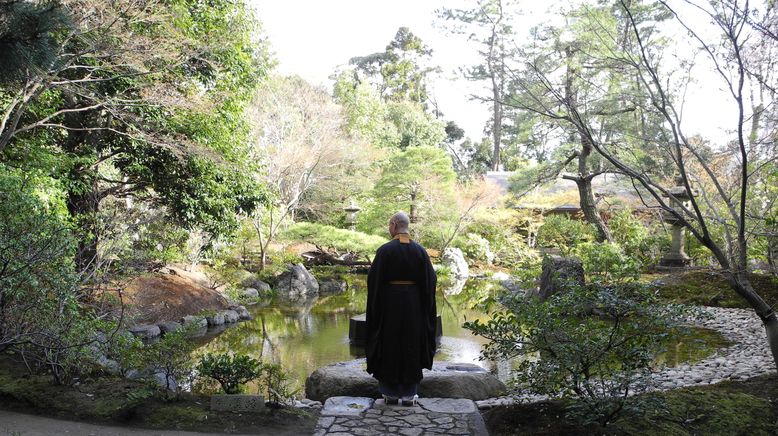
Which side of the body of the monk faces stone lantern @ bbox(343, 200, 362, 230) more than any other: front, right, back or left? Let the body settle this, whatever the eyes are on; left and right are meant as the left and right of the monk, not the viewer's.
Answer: front

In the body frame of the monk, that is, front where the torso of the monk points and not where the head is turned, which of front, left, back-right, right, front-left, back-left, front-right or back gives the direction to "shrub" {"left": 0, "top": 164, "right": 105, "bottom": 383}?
left

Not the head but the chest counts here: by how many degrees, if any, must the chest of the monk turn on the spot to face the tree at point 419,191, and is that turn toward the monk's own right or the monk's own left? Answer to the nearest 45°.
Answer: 0° — they already face it

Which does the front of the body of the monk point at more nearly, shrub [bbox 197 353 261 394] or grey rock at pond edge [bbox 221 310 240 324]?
the grey rock at pond edge

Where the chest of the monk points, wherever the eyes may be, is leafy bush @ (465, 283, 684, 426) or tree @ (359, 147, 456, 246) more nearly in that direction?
the tree

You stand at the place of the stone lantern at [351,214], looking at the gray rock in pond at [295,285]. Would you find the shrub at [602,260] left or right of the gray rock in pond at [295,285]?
left

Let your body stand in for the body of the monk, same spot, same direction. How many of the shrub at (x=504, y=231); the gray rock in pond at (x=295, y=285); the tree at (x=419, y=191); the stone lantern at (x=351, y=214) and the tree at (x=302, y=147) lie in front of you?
5

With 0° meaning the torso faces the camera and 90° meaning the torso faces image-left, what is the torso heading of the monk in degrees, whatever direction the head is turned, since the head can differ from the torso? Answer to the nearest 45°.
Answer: approximately 180°

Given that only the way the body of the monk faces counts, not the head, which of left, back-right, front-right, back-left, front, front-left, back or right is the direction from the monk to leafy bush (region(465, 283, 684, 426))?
back-right

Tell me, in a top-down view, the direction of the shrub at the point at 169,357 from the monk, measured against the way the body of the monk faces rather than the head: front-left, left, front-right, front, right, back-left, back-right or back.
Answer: left

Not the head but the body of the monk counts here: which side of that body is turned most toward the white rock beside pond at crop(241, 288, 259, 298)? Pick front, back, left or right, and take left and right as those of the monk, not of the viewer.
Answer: front

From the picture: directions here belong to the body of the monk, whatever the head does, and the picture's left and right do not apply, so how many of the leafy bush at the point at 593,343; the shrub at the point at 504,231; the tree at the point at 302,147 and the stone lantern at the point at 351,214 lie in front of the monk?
3

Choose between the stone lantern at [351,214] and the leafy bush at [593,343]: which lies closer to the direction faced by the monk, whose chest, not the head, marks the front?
the stone lantern

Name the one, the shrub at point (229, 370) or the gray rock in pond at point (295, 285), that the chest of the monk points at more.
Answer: the gray rock in pond
